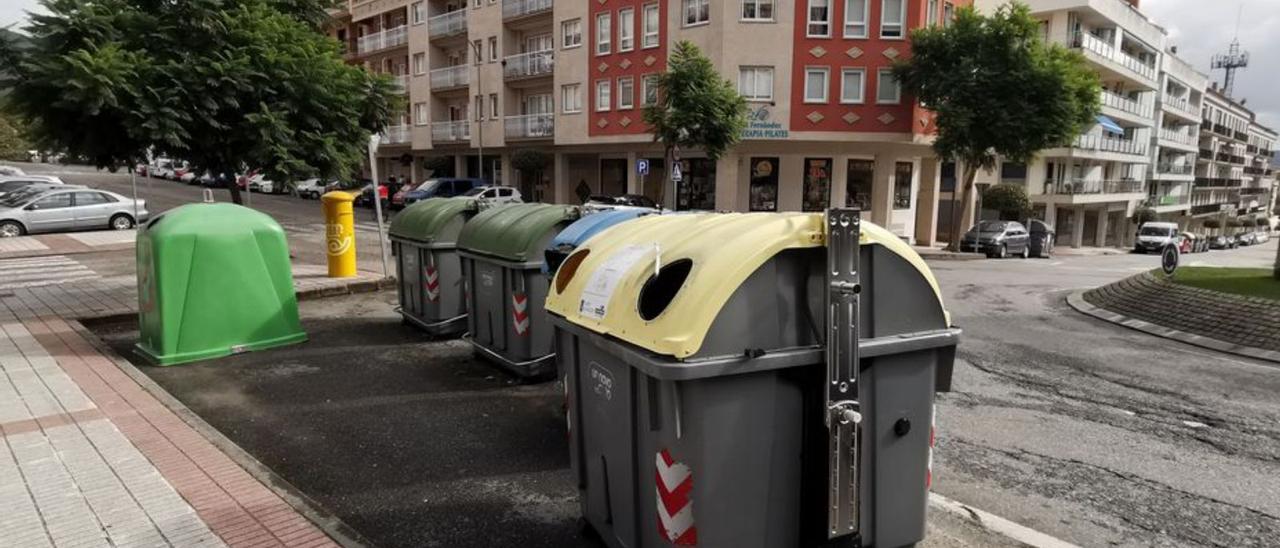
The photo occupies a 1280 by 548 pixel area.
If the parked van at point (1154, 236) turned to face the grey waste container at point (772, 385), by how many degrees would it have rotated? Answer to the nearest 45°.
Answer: approximately 45° to its left

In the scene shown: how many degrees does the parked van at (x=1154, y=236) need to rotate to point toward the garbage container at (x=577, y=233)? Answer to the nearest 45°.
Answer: approximately 45° to its left

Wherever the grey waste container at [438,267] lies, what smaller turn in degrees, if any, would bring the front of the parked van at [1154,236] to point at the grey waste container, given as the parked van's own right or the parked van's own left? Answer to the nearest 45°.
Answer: approximately 45° to the parked van's own left

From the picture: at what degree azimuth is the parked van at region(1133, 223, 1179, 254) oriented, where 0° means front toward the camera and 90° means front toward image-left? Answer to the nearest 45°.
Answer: approximately 45°
